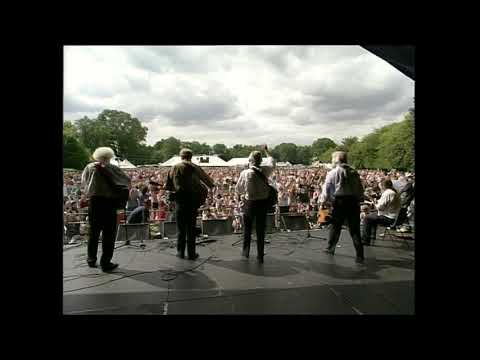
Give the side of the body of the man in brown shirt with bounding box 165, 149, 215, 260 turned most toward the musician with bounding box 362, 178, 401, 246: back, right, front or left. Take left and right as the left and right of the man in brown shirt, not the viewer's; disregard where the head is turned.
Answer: right

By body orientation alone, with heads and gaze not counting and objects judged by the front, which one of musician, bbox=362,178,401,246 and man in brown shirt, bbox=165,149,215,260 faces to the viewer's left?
the musician

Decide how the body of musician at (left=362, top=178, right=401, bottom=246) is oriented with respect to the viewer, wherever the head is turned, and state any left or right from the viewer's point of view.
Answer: facing to the left of the viewer

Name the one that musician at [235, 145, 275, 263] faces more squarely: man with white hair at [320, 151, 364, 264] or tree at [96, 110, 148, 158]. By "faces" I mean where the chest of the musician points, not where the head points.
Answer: the tree

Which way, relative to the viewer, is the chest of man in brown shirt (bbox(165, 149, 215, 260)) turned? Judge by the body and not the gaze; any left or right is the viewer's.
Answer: facing away from the viewer

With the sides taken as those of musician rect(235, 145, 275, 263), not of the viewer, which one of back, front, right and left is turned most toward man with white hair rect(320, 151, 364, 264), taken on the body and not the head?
right

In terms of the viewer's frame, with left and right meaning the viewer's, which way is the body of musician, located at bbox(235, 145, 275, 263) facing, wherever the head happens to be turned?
facing away from the viewer

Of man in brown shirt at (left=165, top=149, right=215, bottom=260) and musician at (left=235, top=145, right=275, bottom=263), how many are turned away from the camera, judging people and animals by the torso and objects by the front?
2

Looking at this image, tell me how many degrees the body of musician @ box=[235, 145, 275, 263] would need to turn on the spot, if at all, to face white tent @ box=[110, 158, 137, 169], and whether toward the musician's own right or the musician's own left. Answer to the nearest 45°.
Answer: approximately 45° to the musician's own left

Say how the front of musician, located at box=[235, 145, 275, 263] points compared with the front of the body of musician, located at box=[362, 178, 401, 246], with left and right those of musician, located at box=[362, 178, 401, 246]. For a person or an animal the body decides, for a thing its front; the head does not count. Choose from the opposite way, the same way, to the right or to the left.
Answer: to the right
